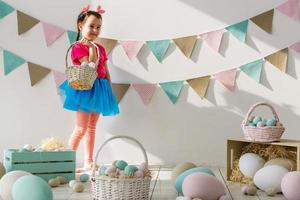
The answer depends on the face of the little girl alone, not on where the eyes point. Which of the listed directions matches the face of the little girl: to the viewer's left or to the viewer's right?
to the viewer's right

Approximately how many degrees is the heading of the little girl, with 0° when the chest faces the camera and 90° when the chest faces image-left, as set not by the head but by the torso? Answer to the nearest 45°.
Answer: approximately 315°

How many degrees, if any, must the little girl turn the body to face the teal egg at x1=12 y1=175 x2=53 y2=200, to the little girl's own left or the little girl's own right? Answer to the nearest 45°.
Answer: approximately 45° to the little girl's own right

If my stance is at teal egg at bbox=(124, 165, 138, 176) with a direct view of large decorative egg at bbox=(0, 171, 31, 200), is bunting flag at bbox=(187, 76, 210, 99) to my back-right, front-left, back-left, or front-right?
back-right

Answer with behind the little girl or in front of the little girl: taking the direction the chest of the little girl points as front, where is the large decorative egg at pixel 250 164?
in front
